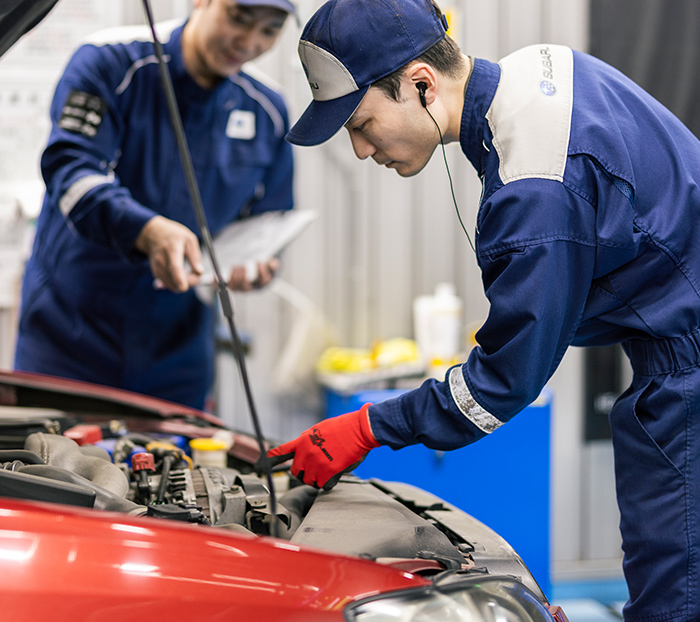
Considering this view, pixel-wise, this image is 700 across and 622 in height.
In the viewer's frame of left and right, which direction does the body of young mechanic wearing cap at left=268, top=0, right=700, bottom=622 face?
facing to the left of the viewer

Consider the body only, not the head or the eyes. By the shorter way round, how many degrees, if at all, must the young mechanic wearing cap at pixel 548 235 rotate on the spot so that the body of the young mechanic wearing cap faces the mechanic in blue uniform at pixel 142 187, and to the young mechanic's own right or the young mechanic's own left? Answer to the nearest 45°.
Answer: approximately 45° to the young mechanic's own right

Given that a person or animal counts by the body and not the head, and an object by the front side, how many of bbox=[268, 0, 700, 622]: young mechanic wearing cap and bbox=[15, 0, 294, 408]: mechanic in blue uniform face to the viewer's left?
1

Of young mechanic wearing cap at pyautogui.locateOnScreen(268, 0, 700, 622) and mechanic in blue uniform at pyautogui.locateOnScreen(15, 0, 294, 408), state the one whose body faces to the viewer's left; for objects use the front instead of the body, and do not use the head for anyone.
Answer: the young mechanic wearing cap

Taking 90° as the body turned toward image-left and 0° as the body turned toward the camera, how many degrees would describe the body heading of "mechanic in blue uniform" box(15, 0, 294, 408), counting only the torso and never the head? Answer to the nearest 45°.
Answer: approximately 315°

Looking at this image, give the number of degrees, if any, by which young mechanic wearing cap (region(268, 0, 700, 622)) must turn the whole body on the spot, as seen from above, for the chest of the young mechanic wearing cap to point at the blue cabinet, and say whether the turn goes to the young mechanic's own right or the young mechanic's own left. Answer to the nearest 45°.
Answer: approximately 90° to the young mechanic's own right
